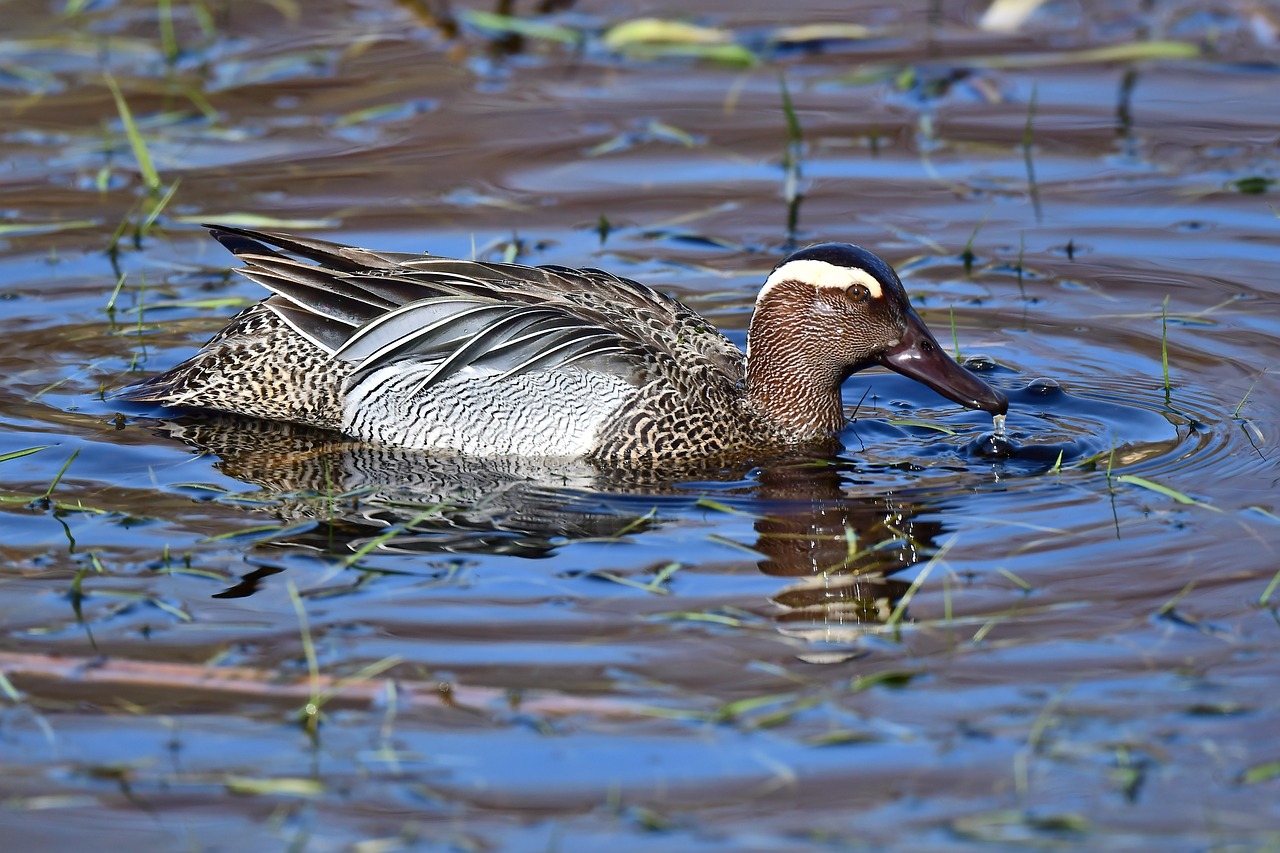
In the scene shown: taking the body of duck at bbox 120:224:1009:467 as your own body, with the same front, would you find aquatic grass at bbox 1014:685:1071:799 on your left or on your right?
on your right

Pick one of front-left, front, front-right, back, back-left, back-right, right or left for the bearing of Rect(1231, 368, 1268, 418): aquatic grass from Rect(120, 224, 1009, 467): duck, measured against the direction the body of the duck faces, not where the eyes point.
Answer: front

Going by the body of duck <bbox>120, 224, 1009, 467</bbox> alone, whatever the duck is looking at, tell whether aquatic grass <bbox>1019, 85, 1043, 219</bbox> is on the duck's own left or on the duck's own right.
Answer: on the duck's own left

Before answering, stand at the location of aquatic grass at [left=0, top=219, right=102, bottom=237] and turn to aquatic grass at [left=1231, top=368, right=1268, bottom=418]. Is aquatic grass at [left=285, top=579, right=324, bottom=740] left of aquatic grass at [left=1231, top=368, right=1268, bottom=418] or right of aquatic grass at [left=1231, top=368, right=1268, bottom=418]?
right

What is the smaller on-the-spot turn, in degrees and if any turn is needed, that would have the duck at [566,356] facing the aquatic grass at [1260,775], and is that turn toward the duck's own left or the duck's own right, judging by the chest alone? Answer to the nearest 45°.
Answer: approximately 45° to the duck's own right

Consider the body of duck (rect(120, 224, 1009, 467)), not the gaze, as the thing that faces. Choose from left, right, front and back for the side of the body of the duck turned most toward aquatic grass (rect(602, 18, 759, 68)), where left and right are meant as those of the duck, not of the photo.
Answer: left

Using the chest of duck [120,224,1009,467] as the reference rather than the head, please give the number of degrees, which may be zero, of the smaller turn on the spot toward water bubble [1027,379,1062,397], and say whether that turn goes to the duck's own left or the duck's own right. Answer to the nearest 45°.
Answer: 0° — it already faces it

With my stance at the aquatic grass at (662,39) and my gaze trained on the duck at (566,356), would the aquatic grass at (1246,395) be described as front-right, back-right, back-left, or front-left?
front-left

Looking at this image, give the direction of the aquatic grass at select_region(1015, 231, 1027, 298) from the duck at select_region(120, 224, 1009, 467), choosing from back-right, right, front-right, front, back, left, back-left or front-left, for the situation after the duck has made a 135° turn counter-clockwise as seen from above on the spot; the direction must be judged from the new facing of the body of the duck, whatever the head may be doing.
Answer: right

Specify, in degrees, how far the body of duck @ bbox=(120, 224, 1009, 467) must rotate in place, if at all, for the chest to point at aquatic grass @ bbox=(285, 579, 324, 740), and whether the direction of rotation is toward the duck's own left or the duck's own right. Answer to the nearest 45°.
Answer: approximately 90° to the duck's own right

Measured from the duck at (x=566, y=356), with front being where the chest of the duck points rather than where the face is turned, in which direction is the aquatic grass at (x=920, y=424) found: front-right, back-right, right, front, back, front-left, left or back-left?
front

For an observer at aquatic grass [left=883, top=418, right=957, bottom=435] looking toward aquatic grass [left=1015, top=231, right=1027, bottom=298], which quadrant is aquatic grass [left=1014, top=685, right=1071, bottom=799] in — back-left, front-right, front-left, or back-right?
back-right

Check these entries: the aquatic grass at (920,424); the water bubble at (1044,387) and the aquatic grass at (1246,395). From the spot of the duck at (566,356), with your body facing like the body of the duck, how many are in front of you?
3

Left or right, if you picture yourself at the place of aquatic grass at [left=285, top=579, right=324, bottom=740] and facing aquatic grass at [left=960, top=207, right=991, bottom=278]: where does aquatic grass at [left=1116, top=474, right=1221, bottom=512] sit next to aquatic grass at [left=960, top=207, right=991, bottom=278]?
right

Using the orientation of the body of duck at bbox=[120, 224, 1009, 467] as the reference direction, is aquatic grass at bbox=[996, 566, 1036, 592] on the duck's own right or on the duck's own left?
on the duck's own right

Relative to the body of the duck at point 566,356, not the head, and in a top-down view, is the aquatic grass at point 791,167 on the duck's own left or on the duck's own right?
on the duck's own left

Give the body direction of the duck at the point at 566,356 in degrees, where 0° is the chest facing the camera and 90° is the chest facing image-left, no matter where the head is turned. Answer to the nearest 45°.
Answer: approximately 270°

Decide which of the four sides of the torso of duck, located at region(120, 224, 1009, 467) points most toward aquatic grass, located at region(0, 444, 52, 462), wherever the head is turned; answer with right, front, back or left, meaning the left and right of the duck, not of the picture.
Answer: back
